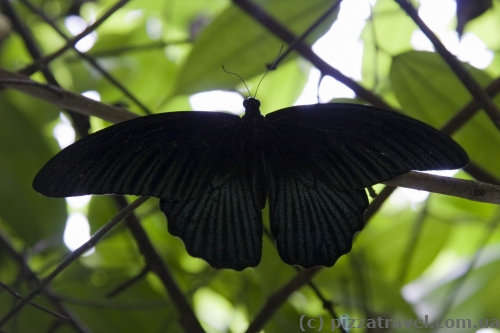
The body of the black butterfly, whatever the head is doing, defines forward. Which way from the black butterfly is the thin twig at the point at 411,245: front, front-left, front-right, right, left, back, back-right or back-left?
front-right

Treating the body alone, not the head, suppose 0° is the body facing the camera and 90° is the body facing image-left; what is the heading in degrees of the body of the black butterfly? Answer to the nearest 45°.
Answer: approximately 180°
